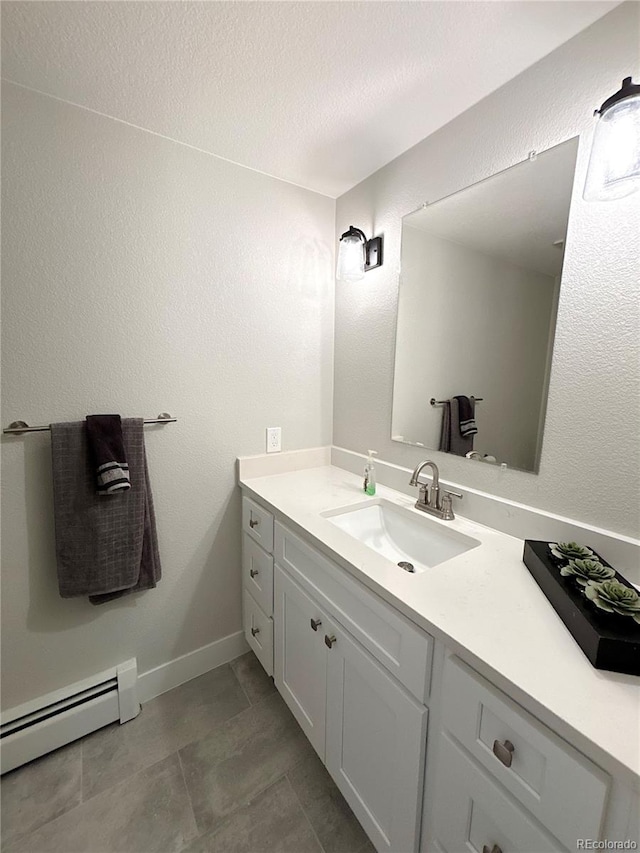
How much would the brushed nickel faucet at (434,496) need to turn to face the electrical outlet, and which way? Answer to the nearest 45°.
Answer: approximately 45° to its right

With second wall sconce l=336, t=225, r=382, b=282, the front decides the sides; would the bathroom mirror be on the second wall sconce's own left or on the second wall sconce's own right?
on the second wall sconce's own left

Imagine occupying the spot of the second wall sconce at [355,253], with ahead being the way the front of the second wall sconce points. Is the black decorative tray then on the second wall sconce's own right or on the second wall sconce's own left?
on the second wall sconce's own left

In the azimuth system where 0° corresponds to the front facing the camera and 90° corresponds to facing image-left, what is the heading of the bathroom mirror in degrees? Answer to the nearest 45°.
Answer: approximately 45°

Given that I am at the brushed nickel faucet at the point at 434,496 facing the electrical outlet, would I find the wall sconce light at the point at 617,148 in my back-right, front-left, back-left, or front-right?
back-left

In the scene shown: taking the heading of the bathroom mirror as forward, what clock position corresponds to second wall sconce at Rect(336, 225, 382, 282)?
The second wall sconce is roughly at 2 o'clock from the bathroom mirror.

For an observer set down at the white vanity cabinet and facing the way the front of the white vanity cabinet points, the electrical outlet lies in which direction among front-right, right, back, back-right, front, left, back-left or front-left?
right

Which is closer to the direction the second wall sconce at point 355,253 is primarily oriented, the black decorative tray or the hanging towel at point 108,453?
the hanging towel

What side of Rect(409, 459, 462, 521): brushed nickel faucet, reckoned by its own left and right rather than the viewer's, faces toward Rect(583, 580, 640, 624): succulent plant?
left

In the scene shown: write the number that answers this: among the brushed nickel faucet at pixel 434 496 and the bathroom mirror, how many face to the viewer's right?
0
